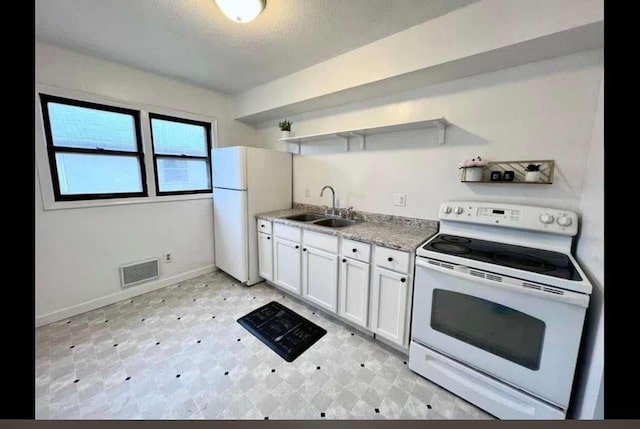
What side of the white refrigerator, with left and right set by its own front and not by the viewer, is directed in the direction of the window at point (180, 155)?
right

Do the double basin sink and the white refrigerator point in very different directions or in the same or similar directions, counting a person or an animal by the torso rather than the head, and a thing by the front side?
same or similar directions

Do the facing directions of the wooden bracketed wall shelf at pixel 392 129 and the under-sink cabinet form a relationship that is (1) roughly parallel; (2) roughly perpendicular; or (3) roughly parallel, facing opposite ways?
roughly parallel

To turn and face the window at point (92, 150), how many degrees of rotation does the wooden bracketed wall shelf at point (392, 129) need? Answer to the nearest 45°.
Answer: approximately 45° to its right

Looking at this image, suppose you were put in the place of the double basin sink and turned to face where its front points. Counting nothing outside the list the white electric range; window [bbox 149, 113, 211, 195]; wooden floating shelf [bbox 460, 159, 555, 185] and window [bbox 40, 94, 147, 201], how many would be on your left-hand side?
2

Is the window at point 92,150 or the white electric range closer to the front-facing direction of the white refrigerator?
the window

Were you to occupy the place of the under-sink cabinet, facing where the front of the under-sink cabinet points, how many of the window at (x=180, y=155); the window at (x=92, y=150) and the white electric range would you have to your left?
1

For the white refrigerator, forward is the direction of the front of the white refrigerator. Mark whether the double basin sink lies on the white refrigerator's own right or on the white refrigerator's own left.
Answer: on the white refrigerator's own left

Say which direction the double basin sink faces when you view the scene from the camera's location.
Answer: facing the viewer and to the left of the viewer

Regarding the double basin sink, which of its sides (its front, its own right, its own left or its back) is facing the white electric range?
left

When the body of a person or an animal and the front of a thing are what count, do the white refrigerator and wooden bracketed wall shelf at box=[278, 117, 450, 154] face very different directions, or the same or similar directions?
same or similar directions
